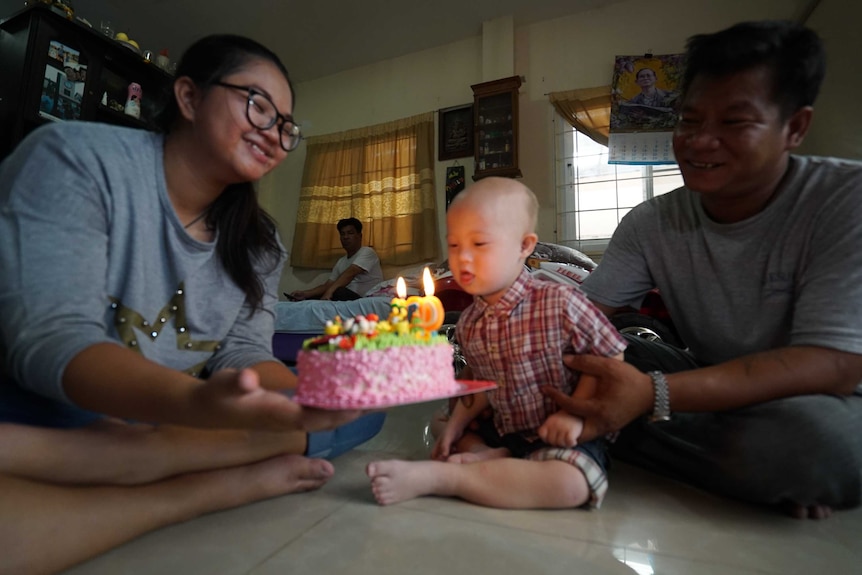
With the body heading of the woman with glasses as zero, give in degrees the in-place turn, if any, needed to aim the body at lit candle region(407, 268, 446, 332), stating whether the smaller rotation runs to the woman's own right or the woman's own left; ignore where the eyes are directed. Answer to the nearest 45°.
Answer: approximately 45° to the woman's own left

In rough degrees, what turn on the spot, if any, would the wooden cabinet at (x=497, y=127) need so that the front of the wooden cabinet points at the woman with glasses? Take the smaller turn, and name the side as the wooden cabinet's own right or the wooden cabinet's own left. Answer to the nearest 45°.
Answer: approximately 45° to the wooden cabinet's own left

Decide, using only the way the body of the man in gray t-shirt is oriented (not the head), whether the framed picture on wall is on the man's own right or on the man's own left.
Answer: on the man's own right

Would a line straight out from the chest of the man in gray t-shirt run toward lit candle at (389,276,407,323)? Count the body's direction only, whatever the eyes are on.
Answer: yes

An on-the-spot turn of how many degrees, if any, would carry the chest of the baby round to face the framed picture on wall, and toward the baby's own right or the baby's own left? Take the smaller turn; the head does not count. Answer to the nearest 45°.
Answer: approximately 135° to the baby's own right

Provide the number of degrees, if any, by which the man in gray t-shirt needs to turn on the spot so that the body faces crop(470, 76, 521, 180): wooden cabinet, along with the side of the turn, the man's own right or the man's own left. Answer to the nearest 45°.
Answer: approximately 90° to the man's own right

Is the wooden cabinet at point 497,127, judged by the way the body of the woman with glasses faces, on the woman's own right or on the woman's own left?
on the woman's own left

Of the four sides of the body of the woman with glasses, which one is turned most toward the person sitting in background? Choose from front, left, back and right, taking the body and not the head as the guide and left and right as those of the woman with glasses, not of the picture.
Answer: left

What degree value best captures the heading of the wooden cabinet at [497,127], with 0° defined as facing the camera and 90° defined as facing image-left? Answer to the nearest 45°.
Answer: approximately 45°
